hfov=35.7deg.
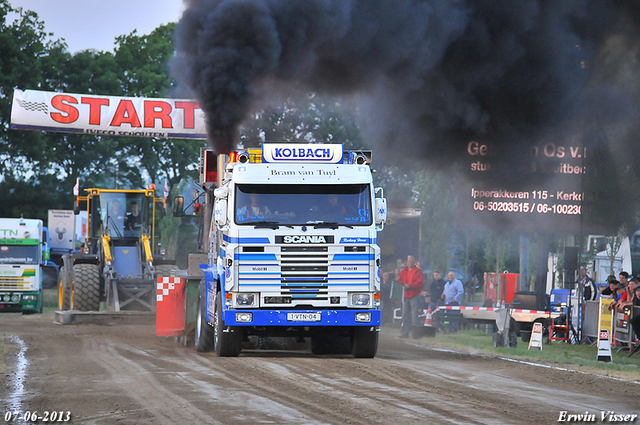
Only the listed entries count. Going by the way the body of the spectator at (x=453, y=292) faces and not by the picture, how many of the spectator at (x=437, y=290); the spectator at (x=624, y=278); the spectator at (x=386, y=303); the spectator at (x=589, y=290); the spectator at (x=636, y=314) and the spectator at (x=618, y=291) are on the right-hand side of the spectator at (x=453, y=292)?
2

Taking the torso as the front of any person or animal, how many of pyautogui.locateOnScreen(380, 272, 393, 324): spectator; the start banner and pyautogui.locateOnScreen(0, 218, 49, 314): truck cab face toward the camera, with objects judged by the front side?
3

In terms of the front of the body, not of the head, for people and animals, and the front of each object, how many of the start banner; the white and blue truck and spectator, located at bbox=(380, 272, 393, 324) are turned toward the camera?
3

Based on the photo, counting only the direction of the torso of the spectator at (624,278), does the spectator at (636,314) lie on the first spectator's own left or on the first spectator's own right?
on the first spectator's own left

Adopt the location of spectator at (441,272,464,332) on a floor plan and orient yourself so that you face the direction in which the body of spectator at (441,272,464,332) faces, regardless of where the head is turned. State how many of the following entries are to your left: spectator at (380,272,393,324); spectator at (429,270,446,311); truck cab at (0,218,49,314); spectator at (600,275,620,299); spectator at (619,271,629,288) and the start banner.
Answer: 2

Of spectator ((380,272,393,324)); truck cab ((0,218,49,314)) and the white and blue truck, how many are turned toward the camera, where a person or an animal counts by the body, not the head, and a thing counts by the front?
3

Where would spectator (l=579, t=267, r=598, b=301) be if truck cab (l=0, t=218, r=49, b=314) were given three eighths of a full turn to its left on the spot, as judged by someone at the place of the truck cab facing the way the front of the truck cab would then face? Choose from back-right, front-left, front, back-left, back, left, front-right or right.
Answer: right

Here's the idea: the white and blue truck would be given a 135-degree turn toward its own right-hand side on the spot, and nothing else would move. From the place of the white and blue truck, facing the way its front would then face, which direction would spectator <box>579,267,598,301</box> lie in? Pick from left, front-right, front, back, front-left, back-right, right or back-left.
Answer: right

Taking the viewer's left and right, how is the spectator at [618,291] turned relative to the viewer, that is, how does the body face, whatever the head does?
facing the viewer and to the left of the viewer

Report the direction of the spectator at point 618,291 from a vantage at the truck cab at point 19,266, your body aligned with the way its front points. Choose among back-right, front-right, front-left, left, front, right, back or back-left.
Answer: front-left
